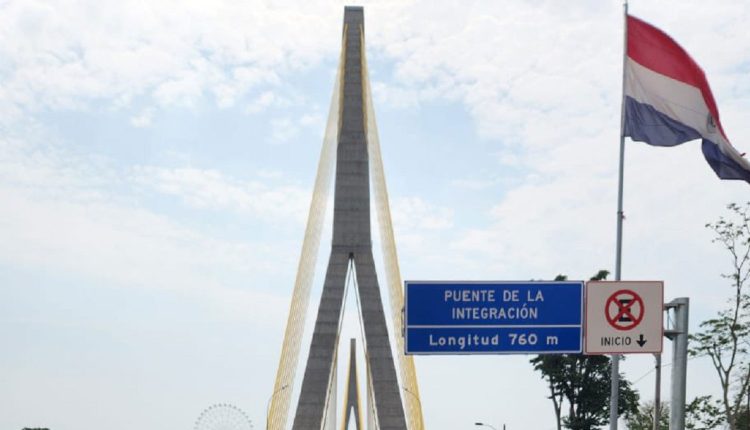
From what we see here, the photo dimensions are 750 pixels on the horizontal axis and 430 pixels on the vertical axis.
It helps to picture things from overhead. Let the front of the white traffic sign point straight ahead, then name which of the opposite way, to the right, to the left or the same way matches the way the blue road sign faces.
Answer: the same way

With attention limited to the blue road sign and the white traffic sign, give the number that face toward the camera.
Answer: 2

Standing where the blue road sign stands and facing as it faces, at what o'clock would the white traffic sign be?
The white traffic sign is roughly at 10 o'clock from the blue road sign.

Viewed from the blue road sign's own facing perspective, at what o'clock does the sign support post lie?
The sign support post is roughly at 10 o'clock from the blue road sign.

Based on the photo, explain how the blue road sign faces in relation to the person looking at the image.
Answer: facing the viewer
